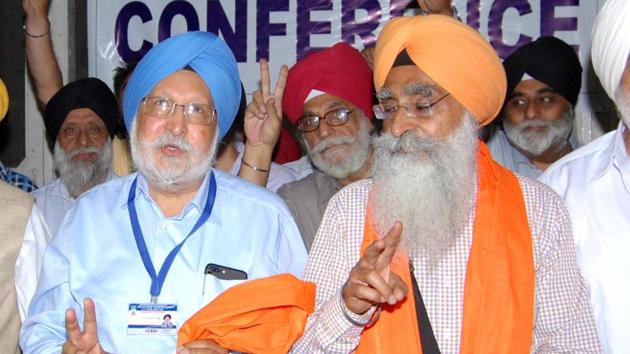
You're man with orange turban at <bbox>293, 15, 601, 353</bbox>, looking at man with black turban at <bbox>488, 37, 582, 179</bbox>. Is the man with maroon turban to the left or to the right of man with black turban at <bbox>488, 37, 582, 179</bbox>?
left

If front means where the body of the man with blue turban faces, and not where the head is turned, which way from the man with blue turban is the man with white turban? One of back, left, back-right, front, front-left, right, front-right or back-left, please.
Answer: left

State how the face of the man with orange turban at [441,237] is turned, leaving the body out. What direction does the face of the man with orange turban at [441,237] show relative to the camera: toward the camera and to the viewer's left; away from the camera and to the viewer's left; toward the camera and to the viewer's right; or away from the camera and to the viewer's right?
toward the camera and to the viewer's left

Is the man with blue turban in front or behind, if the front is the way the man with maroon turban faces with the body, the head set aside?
in front

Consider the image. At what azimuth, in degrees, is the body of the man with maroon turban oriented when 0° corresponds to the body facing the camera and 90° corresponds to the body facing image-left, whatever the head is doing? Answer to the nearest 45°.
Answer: approximately 0°

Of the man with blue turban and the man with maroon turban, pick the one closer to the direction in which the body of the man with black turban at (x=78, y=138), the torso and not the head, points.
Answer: the man with blue turban

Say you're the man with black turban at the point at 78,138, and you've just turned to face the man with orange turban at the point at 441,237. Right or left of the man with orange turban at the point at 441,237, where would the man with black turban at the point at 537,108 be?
left

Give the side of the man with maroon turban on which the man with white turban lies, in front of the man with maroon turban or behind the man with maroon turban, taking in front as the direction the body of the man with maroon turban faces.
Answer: in front

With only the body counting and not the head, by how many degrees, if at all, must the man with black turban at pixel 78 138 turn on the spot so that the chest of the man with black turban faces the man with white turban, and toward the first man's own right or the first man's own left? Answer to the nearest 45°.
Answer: approximately 45° to the first man's own left
